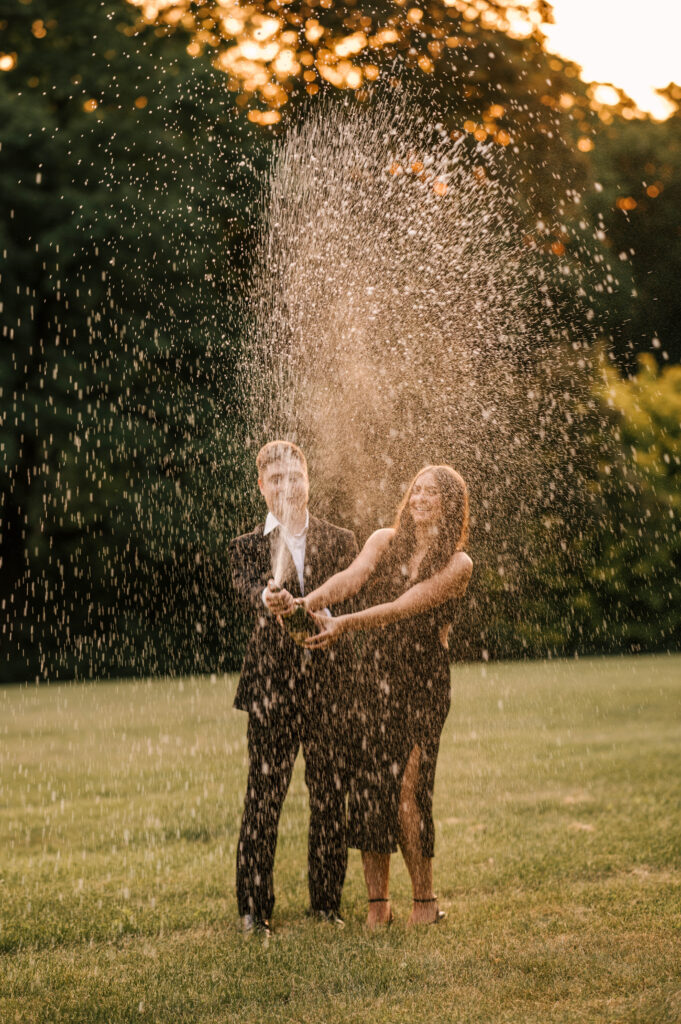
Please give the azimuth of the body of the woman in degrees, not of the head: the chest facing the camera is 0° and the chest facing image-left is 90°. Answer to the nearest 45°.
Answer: approximately 45°

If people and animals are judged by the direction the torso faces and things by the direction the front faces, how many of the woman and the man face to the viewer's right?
0

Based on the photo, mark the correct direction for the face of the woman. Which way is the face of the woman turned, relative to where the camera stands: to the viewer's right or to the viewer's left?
to the viewer's left

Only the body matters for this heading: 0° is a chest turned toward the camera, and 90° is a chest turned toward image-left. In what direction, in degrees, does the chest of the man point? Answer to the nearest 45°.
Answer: approximately 0°
